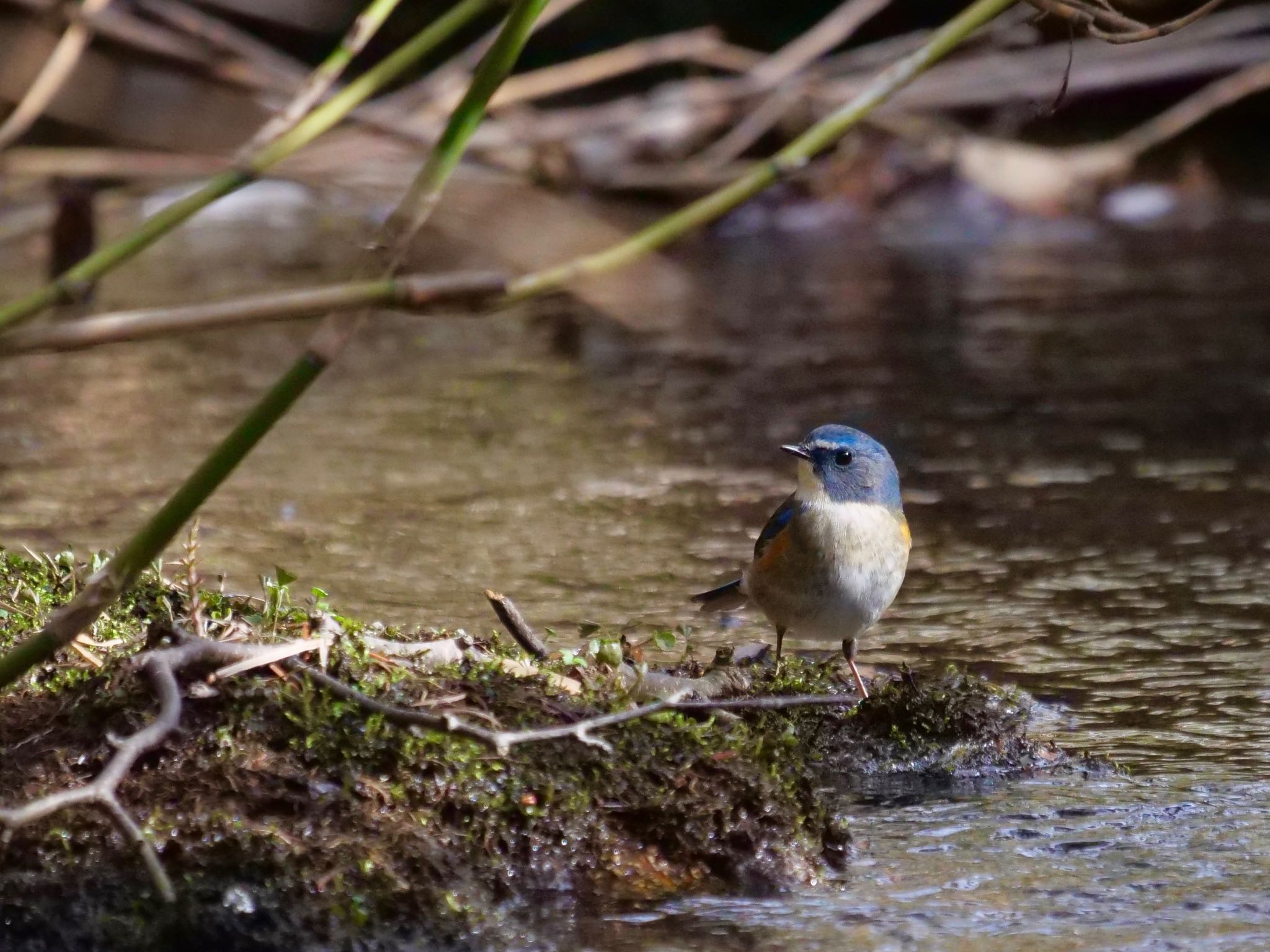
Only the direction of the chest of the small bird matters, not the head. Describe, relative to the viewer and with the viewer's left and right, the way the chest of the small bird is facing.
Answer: facing the viewer and to the right of the viewer

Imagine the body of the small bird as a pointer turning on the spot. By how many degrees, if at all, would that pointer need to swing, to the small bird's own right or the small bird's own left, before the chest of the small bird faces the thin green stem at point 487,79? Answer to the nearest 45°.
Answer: approximately 45° to the small bird's own right

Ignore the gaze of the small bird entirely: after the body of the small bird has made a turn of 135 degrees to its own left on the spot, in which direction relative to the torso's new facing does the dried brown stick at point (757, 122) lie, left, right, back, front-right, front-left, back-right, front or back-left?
front

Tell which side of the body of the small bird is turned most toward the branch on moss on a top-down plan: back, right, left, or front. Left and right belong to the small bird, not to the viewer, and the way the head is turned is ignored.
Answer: right

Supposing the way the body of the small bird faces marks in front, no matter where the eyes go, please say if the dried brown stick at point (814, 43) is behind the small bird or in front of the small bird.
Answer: behind
